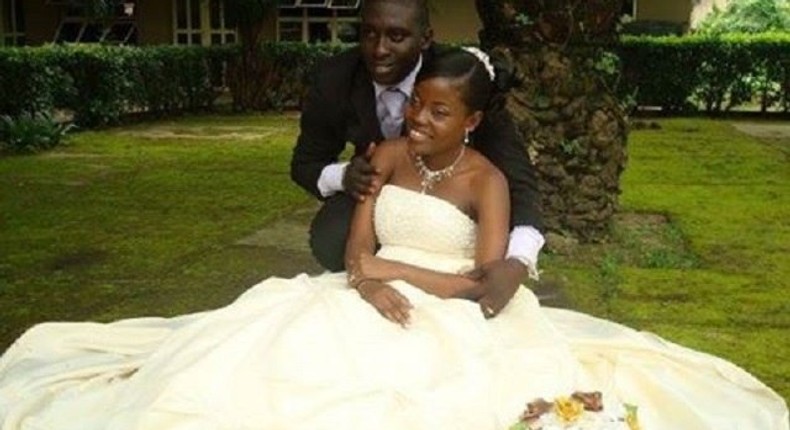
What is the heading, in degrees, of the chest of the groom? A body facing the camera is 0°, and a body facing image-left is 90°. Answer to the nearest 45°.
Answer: approximately 0°

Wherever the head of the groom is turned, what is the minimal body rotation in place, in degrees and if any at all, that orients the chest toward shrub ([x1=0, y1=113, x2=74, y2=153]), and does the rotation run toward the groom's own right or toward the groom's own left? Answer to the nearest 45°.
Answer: approximately 135° to the groom's own right

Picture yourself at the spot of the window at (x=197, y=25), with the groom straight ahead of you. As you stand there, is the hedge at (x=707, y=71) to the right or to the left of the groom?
left

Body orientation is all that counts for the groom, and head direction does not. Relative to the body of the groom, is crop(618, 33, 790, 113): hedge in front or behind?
behind

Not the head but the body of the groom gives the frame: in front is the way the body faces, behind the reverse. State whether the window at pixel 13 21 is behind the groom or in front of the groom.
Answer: behind

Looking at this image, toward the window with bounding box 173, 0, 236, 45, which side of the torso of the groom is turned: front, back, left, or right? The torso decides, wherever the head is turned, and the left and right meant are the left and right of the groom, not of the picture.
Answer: back

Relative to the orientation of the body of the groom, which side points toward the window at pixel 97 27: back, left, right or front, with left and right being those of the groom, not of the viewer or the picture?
back

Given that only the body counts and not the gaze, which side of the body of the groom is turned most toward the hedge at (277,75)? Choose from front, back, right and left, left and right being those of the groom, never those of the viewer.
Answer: back
